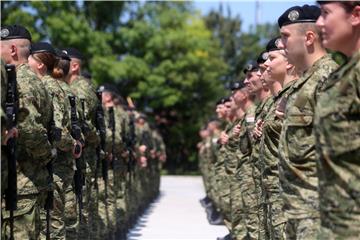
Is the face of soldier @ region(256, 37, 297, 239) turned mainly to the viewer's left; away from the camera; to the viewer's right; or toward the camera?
to the viewer's left

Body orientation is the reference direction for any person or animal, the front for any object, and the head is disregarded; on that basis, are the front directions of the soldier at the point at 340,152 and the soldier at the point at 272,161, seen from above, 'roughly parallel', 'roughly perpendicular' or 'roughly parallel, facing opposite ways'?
roughly parallel

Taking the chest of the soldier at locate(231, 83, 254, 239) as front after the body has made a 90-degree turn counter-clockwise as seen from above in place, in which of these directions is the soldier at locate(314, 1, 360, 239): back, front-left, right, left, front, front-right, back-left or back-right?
front

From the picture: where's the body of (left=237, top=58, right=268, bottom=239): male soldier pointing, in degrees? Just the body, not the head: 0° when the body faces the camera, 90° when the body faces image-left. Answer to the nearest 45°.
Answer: approximately 90°

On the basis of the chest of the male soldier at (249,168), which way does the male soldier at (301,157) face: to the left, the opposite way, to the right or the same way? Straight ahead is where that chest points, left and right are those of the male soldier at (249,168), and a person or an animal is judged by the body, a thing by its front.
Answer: the same way

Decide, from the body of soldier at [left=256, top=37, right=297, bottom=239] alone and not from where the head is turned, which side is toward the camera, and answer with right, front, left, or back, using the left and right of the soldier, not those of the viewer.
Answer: left

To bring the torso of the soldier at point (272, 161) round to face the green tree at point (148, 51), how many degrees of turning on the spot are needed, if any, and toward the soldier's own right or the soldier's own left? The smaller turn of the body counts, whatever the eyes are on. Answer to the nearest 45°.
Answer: approximately 90° to the soldier's own right

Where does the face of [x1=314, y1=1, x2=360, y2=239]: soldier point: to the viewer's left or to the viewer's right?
to the viewer's left

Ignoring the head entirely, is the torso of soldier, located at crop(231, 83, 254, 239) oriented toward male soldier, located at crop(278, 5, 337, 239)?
no

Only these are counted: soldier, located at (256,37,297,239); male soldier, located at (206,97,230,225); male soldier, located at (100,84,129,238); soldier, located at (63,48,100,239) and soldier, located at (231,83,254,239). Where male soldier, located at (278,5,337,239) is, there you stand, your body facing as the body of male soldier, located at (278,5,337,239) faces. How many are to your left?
0

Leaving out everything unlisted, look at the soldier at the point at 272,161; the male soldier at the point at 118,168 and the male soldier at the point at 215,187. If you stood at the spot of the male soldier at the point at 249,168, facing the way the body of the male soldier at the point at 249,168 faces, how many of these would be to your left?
1

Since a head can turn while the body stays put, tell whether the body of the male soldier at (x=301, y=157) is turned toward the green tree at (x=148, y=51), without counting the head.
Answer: no
